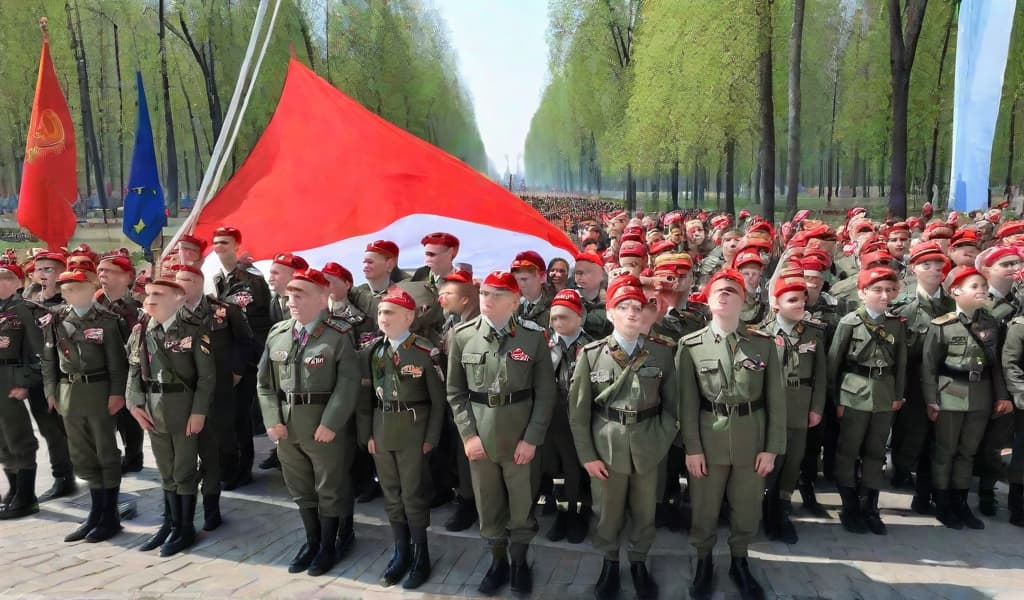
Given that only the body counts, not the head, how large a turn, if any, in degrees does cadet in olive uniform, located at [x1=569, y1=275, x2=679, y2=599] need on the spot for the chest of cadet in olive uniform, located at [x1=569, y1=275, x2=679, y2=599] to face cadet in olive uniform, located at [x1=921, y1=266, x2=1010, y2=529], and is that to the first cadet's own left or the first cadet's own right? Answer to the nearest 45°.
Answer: approximately 135° to the first cadet's own left

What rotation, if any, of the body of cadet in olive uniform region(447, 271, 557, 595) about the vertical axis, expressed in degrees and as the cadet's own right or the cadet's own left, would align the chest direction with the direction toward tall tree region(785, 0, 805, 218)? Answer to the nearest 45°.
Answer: approximately 135° to the cadet's own left

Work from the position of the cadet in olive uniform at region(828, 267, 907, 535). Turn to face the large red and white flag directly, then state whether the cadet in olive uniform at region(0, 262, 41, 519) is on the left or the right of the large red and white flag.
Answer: left

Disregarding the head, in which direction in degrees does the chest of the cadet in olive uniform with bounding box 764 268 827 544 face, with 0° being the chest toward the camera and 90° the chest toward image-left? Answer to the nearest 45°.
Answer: approximately 45°

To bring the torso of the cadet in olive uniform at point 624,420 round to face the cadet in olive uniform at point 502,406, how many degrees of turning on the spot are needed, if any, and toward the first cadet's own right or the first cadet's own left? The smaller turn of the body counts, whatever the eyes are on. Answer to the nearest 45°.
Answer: approximately 90° to the first cadet's own right

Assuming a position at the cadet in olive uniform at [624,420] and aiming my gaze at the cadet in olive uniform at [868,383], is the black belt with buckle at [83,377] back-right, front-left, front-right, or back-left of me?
back-left

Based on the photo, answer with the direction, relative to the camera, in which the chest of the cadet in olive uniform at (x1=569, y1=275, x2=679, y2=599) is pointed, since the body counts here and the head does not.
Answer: toward the camera

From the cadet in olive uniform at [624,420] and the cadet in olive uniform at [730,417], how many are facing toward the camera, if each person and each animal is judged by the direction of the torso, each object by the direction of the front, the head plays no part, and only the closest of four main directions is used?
2

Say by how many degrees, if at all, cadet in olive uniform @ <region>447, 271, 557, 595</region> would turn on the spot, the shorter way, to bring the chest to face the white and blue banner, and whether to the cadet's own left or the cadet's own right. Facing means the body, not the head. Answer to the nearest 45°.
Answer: approximately 135° to the cadet's own left

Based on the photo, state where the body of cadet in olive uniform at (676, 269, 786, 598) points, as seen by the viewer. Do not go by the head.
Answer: toward the camera

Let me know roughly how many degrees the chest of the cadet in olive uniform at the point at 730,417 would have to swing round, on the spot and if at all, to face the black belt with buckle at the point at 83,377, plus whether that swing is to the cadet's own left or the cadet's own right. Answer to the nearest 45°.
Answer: approximately 90° to the cadet's own right

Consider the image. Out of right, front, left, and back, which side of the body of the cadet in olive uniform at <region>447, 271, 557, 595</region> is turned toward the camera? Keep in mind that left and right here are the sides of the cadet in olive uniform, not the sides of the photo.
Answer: front

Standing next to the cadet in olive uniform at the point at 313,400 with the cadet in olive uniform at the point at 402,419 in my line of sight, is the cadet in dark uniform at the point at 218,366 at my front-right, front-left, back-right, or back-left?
back-left

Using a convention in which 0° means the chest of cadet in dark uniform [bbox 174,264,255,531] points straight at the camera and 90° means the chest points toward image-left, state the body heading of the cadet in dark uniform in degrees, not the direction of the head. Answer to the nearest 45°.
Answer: approximately 45°
